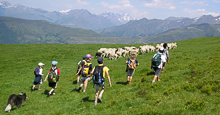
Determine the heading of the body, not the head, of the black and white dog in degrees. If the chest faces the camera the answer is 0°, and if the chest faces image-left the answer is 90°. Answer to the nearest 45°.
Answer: approximately 225°
